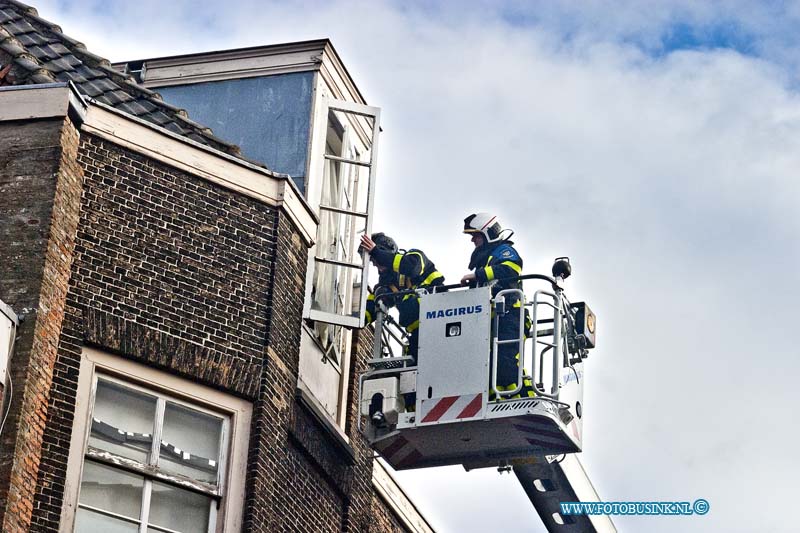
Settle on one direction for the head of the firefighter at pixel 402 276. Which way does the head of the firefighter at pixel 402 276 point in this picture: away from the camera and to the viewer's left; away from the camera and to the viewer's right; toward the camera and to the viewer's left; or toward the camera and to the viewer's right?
away from the camera and to the viewer's left

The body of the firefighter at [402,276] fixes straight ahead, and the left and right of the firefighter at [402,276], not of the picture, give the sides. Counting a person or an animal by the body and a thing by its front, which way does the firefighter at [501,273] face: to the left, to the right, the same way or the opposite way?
the same way

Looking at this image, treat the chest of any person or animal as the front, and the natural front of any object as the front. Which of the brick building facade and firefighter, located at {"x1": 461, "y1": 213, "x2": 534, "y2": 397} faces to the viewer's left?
the firefighter

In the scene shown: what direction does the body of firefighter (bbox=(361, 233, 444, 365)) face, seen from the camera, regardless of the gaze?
to the viewer's left

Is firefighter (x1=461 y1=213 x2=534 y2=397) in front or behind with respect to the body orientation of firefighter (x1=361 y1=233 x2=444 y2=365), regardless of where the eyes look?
behind

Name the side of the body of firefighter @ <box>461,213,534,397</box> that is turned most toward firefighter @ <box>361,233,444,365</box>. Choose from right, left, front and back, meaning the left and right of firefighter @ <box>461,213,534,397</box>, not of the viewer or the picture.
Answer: front

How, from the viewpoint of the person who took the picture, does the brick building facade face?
facing the viewer and to the right of the viewer

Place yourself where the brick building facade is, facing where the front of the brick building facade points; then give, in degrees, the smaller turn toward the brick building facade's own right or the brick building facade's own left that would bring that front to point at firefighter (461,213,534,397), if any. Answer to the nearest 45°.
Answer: approximately 90° to the brick building facade's own left

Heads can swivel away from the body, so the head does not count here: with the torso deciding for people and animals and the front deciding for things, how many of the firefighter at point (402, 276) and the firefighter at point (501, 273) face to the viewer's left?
2

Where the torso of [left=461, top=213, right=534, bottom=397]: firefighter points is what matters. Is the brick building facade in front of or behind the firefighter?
in front

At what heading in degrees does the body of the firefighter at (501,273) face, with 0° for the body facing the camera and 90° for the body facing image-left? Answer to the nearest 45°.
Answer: approximately 90°

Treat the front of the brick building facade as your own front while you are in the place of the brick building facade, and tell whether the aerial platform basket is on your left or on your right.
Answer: on your left

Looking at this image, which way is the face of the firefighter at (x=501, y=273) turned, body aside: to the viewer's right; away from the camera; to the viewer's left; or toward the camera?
to the viewer's left

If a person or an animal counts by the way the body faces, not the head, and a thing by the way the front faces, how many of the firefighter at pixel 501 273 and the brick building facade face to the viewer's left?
1
